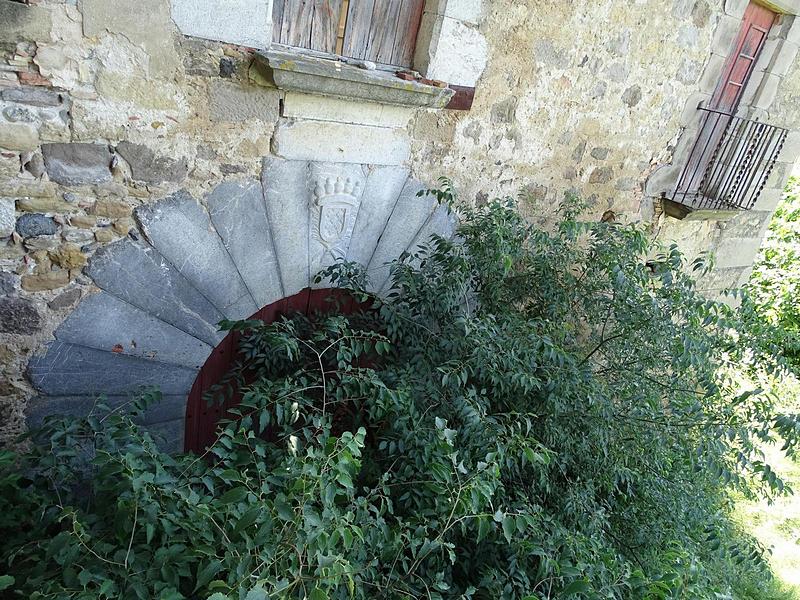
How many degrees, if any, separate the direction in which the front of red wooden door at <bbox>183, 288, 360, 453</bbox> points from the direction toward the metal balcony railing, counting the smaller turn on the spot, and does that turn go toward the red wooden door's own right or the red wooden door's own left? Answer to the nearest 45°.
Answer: approximately 135° to the red wooden door's own left

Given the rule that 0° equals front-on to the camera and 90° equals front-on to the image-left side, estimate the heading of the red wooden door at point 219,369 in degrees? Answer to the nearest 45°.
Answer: approximately 0°

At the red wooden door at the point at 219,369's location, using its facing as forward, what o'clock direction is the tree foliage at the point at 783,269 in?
The tree foliage is roughly at 8 o'clock from the red wooden door.
